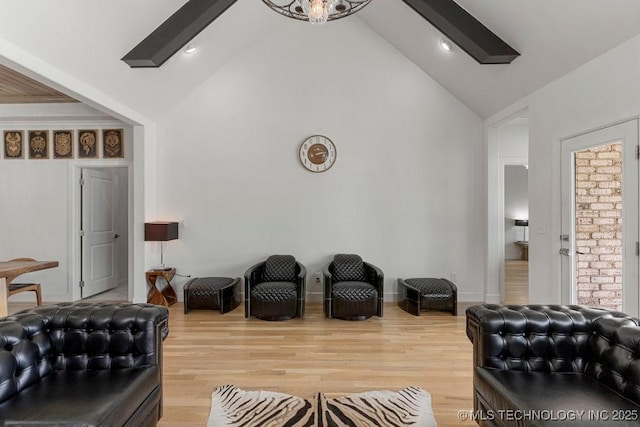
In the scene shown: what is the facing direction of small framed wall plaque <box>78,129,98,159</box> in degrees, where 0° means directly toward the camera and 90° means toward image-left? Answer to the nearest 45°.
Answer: approximately 0°

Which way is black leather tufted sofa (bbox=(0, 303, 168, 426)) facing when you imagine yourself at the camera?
facing the viewer and to the right of the viewer

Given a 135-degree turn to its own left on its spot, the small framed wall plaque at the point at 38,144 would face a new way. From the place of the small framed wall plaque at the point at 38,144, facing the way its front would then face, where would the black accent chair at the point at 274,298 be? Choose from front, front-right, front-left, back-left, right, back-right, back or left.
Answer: right

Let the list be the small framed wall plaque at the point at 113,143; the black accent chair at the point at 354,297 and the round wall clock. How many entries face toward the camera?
3

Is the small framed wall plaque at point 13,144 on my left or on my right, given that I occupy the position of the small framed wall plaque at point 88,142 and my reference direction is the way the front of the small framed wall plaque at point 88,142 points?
on my right

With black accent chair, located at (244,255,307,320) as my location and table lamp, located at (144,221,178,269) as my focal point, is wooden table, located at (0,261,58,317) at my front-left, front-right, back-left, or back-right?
front-left

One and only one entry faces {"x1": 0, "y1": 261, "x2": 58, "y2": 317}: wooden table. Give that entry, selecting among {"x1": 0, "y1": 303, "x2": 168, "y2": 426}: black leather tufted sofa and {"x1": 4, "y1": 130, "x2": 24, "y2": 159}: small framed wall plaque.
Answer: the small framed wall plaque

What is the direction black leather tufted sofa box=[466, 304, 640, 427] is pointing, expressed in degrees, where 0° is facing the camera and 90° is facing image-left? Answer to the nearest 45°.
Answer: approximately 45°

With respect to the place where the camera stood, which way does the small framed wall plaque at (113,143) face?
facing the viewer

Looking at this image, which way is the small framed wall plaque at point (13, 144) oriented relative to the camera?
toward the camera

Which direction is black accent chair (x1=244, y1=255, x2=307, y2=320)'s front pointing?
toward the camera

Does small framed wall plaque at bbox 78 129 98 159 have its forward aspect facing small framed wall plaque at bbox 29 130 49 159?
no

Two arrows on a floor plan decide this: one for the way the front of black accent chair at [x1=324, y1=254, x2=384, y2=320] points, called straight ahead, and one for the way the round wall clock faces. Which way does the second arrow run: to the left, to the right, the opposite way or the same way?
the same way

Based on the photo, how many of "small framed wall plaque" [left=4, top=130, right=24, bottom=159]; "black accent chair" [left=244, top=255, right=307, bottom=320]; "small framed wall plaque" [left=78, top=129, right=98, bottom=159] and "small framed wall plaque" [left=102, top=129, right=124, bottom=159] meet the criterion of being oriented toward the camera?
4

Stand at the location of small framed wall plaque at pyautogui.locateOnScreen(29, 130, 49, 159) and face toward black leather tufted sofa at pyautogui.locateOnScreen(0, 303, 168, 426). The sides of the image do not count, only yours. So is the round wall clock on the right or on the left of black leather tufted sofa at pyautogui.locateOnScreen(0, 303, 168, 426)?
left
